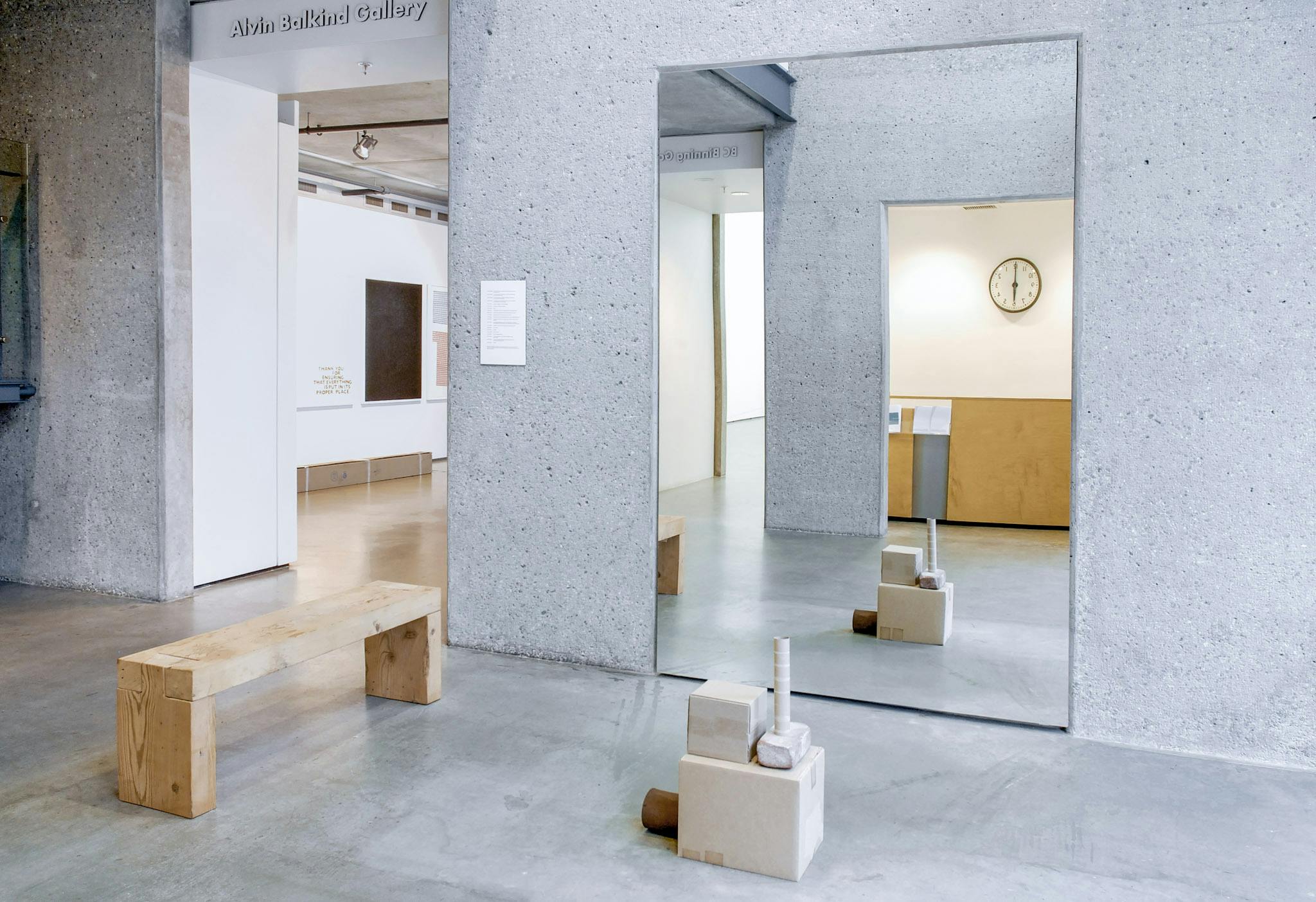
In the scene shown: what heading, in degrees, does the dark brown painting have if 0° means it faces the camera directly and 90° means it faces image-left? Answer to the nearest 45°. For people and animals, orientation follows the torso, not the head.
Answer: approximately 315°

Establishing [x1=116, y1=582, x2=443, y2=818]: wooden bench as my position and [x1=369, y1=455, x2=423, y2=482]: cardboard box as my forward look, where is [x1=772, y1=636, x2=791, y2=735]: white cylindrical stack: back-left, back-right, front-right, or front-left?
back-right

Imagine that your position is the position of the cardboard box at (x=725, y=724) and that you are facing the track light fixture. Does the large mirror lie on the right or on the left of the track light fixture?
right

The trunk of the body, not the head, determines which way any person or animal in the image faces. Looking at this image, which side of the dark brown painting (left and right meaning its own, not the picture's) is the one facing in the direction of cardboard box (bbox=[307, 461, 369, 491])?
right

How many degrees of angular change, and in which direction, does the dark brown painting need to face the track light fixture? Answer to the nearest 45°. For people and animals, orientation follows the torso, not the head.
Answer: approximately 45° to its right

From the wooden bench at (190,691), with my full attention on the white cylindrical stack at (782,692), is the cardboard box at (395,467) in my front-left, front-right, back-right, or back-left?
back-left

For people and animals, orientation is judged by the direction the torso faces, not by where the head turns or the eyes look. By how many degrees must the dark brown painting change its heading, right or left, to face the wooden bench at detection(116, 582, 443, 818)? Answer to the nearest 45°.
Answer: approximately 45° to its right
